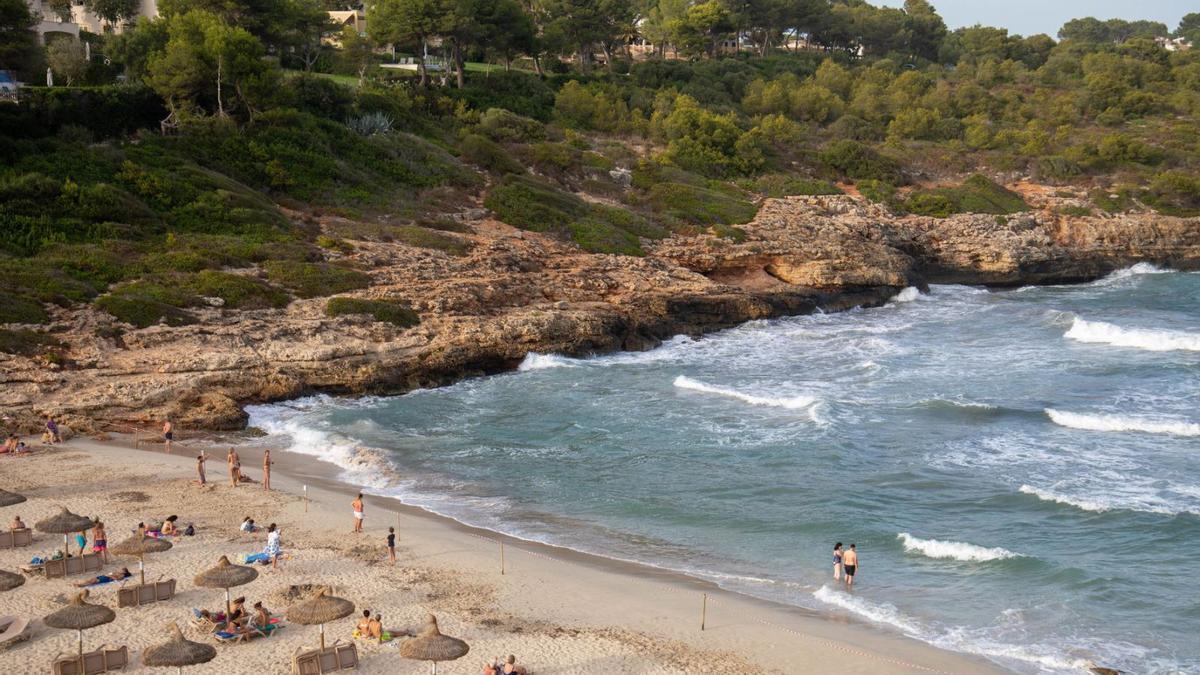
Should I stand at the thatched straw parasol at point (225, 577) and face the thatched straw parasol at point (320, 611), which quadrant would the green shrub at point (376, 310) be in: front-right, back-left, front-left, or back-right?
back-left

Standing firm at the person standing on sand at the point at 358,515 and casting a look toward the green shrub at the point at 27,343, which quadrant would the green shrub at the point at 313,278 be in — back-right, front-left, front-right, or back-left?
front-right

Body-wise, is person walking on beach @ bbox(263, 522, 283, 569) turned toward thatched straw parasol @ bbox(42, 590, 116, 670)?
no

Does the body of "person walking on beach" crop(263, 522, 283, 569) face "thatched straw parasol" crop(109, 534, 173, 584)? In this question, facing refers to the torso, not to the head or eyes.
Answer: no
